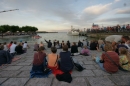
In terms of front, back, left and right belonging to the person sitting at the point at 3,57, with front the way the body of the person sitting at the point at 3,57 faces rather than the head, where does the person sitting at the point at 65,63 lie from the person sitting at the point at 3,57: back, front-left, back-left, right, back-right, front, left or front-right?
back-right

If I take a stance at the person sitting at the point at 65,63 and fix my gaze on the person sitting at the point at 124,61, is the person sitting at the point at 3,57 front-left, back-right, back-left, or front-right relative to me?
back-left

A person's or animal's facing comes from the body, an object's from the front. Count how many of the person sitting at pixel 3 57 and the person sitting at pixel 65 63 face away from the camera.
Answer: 2

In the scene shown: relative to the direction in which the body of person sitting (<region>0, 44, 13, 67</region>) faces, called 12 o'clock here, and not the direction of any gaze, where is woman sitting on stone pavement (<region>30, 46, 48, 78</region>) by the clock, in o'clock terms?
The woman sitting on stone pavement is roughly at 5 o'clock from the person sitting.

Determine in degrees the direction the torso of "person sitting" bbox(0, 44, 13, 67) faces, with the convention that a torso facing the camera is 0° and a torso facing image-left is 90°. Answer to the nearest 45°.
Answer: approximately 180°

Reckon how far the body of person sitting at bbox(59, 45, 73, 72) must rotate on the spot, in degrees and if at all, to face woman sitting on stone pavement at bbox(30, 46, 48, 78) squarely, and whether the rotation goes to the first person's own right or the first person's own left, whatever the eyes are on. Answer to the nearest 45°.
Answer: approximately 90° to the first person's own left

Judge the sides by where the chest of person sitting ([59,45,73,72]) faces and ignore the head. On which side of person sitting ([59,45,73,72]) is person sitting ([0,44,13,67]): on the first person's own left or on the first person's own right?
on the first person's own left

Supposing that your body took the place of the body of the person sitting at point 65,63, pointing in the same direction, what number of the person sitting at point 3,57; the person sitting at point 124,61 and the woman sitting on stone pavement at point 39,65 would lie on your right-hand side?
1

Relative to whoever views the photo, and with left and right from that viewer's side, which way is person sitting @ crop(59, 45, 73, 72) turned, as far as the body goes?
facing away from the viewer

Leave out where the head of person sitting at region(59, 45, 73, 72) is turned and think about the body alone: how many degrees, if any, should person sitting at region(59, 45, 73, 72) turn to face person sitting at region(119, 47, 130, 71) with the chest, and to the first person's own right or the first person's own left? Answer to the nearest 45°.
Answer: approximately 90° to the first person's own right
